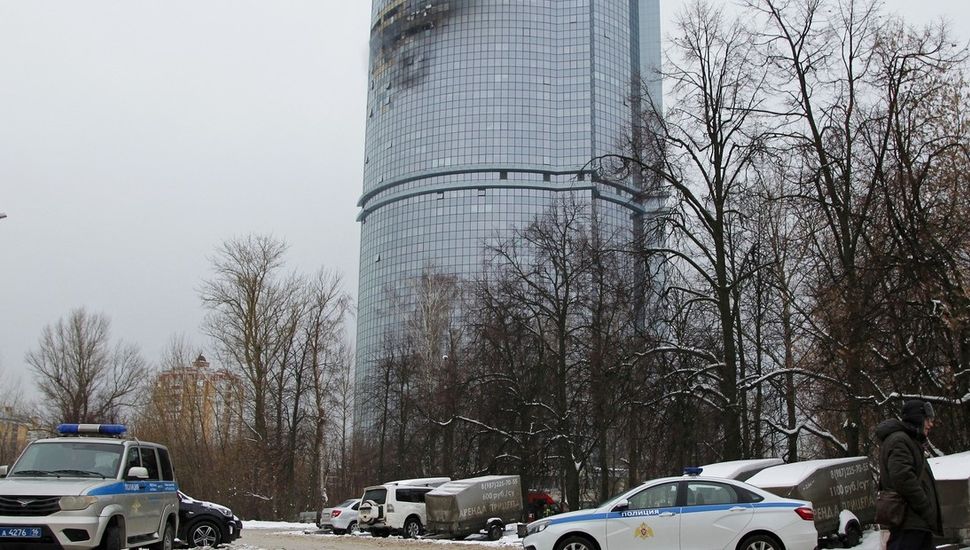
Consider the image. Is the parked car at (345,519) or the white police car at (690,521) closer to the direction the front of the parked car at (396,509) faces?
the parked car

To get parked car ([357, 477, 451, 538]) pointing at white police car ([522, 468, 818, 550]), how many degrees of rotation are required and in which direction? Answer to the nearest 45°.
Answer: approximately 135° to its right

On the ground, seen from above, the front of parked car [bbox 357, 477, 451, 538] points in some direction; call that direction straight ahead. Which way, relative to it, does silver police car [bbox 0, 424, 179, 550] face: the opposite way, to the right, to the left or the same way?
the opposite way

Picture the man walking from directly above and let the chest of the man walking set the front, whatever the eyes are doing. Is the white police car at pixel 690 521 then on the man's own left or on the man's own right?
on the man's own left

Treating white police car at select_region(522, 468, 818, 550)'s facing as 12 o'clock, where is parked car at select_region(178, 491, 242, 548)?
The parked car is roughly at 1 o'clock from the white police car.

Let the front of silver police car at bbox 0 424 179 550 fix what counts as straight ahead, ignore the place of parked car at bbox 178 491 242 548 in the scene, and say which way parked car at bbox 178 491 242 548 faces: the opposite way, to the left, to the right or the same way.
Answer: to the left

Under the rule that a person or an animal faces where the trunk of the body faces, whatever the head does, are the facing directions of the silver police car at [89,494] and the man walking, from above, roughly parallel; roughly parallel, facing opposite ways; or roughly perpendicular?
roughly perpendicular

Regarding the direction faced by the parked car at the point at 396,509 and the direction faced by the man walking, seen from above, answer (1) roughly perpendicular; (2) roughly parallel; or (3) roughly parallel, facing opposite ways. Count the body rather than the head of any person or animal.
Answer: roughly perpendicular

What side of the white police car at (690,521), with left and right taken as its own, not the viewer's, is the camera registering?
left

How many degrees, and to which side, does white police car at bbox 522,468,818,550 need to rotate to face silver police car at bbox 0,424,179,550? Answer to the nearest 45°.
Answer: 0° — it already faces it

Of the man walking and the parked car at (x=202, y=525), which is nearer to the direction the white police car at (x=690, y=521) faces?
the parked car

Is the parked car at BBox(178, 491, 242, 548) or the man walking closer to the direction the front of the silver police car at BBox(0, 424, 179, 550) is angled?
the man walking

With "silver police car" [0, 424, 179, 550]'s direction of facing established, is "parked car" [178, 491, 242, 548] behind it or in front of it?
behind
